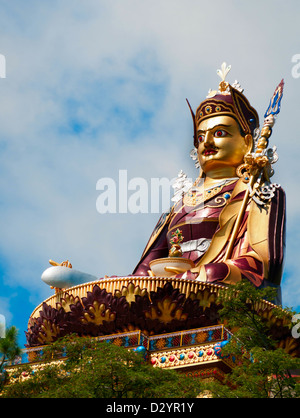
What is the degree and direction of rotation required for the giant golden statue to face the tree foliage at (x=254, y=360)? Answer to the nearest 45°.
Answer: approximately 45° to its left

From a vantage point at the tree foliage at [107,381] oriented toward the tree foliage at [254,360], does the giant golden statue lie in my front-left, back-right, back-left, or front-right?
front-left

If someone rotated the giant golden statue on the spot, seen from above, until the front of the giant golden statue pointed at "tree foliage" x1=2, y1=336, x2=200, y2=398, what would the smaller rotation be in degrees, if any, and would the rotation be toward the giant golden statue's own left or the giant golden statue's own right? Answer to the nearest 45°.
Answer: approximately 45° to the giant golden statue's own left

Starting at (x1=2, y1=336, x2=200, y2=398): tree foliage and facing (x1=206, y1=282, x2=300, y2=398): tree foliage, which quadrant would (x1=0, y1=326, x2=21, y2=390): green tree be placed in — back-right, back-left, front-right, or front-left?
back-left

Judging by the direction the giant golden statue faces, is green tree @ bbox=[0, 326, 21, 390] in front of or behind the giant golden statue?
in front
